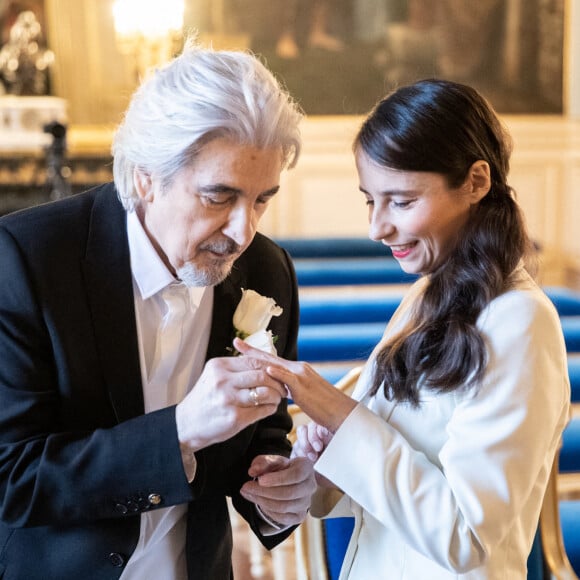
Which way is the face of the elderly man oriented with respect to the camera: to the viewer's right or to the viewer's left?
to the viewer's right

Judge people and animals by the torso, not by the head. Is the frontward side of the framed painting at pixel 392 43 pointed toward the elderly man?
yes

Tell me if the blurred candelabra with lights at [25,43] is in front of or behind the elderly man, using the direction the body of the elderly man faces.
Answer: behind
